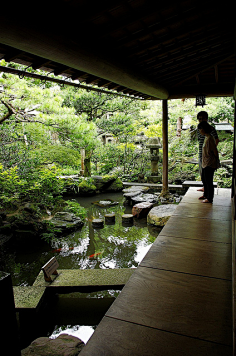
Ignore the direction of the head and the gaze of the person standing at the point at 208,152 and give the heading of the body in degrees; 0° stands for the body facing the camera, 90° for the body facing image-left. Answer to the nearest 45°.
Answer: approximately 90°

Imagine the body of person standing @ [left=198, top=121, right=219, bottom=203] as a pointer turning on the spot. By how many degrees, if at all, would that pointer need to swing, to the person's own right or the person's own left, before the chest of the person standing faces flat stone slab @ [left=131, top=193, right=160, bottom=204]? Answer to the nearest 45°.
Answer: approximately 45° to the person's own right

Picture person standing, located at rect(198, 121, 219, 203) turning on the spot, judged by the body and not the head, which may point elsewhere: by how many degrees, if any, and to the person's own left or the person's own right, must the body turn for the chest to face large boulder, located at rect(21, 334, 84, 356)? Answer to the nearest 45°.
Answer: approximately 45° to the person's own left

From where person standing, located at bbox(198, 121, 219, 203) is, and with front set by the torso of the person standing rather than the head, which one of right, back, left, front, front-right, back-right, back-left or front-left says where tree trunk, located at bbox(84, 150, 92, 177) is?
front-right

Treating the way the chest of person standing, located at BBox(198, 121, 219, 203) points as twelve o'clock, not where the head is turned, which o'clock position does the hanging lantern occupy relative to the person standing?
The hanging lantern is roughly at 3 o'clock from the person standing.

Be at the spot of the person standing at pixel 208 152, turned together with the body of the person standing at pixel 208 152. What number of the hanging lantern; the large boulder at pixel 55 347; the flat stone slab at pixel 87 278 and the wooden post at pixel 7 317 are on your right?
1

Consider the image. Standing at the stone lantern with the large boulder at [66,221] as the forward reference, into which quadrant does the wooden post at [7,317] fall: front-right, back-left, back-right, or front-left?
front-left

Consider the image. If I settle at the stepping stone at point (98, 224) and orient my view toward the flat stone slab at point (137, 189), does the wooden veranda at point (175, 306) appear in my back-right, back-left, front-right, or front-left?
back-right

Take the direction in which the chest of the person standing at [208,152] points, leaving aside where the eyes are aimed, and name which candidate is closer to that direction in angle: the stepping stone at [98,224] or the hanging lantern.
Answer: the stepping stone

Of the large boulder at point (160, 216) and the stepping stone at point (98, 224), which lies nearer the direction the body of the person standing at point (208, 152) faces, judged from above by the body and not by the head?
the stepping stone

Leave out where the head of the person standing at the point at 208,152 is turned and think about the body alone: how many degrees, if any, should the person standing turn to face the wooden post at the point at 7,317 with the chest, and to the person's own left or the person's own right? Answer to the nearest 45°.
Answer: approximately 90° to the person's own left
